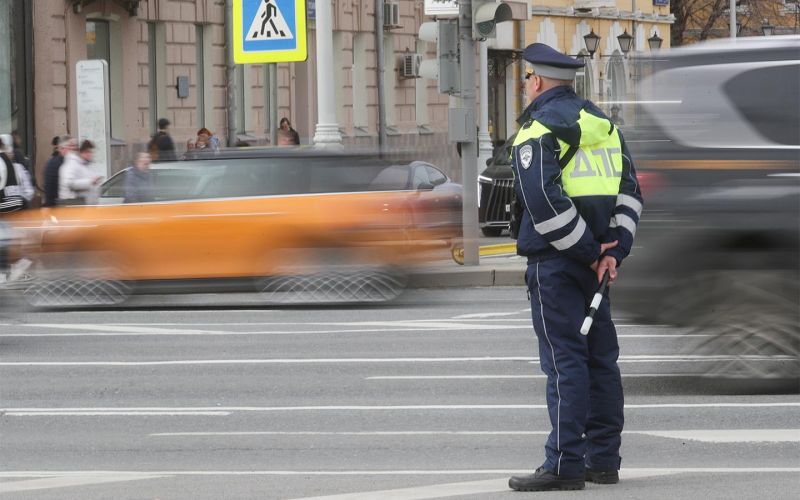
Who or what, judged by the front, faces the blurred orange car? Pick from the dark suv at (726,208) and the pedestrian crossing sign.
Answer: the pedestrian crossing sign

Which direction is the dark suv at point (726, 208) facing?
to the viewer's right

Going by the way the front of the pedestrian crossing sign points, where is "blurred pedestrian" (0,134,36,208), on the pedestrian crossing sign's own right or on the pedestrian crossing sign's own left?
on the pedestrian crossing sign's own right

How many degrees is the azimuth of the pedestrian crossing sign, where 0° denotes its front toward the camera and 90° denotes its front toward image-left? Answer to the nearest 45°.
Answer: approximately 0°

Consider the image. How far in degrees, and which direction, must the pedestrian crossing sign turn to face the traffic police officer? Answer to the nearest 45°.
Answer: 0° — it already faces them

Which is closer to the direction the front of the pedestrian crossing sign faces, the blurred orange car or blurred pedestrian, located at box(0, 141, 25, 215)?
the blurred orange car

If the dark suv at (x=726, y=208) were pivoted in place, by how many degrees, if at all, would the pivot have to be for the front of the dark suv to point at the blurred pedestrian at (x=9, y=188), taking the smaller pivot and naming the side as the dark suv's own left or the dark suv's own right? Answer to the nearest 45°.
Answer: approximately 135° to the dark suv's own left
